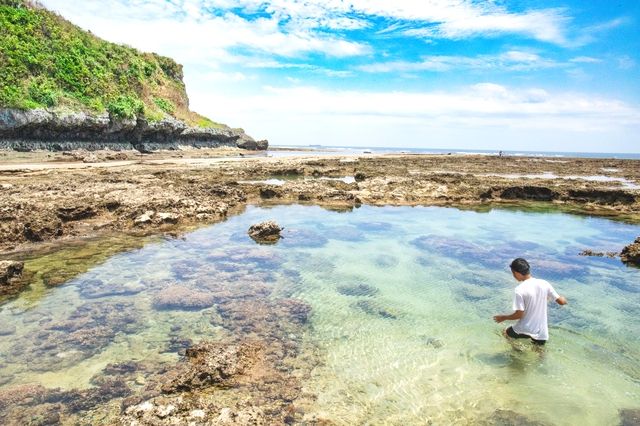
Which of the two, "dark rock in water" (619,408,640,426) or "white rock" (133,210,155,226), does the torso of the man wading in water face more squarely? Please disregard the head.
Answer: the white rock

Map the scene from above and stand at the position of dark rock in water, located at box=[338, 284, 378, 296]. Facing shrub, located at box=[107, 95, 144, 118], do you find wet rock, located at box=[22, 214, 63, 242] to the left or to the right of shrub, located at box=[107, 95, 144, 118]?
left

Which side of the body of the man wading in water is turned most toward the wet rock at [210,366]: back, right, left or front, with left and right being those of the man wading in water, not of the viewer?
left

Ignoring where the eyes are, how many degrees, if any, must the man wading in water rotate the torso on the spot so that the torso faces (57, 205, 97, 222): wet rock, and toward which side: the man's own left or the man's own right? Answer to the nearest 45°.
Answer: approximately 45° to the man's own left

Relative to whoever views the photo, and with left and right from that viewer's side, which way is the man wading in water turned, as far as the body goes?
facing away from the viewer and to the left of the viewer

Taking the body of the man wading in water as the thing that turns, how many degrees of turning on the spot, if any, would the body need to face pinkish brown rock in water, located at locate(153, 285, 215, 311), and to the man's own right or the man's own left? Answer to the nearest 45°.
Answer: approximately 45° to the man's own left

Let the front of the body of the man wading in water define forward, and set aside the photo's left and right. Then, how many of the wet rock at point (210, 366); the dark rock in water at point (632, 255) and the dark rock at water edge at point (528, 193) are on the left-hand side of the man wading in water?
1

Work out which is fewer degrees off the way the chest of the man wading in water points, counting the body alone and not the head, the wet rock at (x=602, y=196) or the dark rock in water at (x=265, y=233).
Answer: the dark rock in water

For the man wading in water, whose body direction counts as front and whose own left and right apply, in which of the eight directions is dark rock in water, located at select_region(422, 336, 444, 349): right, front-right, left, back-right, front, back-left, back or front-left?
front-left

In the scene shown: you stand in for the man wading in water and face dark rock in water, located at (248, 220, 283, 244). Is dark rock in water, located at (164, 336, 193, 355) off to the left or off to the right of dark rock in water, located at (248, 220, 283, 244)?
left

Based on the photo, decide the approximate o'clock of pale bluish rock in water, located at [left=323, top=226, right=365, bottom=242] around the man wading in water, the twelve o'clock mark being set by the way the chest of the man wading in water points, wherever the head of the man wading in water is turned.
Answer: The pale bluish rock in water is roughly at 12 o'clock from the man wading in water.

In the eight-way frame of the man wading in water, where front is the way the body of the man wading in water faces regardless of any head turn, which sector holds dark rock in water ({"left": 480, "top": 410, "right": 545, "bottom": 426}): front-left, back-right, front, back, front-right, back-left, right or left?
back-left

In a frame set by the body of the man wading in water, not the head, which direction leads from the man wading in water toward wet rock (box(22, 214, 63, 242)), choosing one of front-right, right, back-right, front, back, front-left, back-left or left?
front-left

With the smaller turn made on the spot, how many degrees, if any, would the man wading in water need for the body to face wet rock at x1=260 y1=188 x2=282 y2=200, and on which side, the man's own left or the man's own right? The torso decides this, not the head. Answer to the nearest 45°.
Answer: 0° — they already face it

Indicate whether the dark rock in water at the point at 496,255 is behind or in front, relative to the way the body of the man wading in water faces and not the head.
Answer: in front
